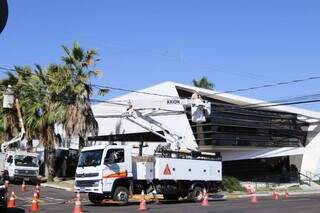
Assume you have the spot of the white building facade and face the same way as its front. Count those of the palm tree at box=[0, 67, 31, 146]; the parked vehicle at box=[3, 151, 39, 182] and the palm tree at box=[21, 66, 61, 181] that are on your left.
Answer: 0

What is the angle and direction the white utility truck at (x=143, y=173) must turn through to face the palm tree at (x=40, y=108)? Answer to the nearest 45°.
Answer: approximately 90° to its right

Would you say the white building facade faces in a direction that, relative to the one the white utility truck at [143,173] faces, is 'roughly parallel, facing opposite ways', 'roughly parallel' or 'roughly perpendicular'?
roughly perpendicular

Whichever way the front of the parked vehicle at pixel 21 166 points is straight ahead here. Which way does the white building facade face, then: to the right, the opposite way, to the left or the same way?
the same way

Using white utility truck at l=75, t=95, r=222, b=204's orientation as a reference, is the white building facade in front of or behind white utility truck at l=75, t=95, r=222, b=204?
behind

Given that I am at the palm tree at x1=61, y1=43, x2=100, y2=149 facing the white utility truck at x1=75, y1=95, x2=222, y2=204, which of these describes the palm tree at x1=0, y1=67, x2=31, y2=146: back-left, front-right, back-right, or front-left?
back-right

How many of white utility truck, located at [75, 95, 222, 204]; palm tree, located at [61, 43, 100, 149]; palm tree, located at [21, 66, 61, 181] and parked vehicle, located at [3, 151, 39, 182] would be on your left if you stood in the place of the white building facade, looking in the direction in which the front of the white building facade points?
0

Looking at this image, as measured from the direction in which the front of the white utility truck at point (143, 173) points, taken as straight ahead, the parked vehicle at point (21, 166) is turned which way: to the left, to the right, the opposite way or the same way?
to the left

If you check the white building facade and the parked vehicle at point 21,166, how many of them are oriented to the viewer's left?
0

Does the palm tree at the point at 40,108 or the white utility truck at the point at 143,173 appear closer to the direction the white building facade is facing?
the white utility truck

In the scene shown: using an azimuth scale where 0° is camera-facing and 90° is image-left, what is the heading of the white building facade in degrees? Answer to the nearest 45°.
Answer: approximately 315°

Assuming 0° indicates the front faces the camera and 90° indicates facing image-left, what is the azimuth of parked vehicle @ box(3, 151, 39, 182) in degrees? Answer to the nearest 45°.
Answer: approximately 315°

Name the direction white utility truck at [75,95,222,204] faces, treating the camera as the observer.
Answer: facing the viewer and to the left of the viewer

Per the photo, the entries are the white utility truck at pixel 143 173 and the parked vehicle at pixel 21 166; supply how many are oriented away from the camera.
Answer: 0

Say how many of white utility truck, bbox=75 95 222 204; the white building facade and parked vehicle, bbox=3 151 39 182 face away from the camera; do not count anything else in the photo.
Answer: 0
